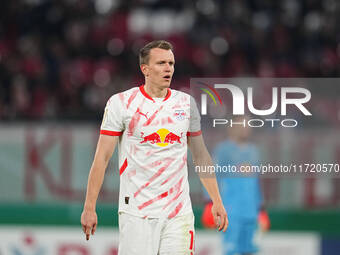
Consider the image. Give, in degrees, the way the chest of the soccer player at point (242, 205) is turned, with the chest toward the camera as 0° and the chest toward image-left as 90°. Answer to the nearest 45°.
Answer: approximately 0°

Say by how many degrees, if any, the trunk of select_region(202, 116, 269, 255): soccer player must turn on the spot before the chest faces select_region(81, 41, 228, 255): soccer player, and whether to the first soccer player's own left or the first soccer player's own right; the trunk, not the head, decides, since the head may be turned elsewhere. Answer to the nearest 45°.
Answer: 0° — they already face them
